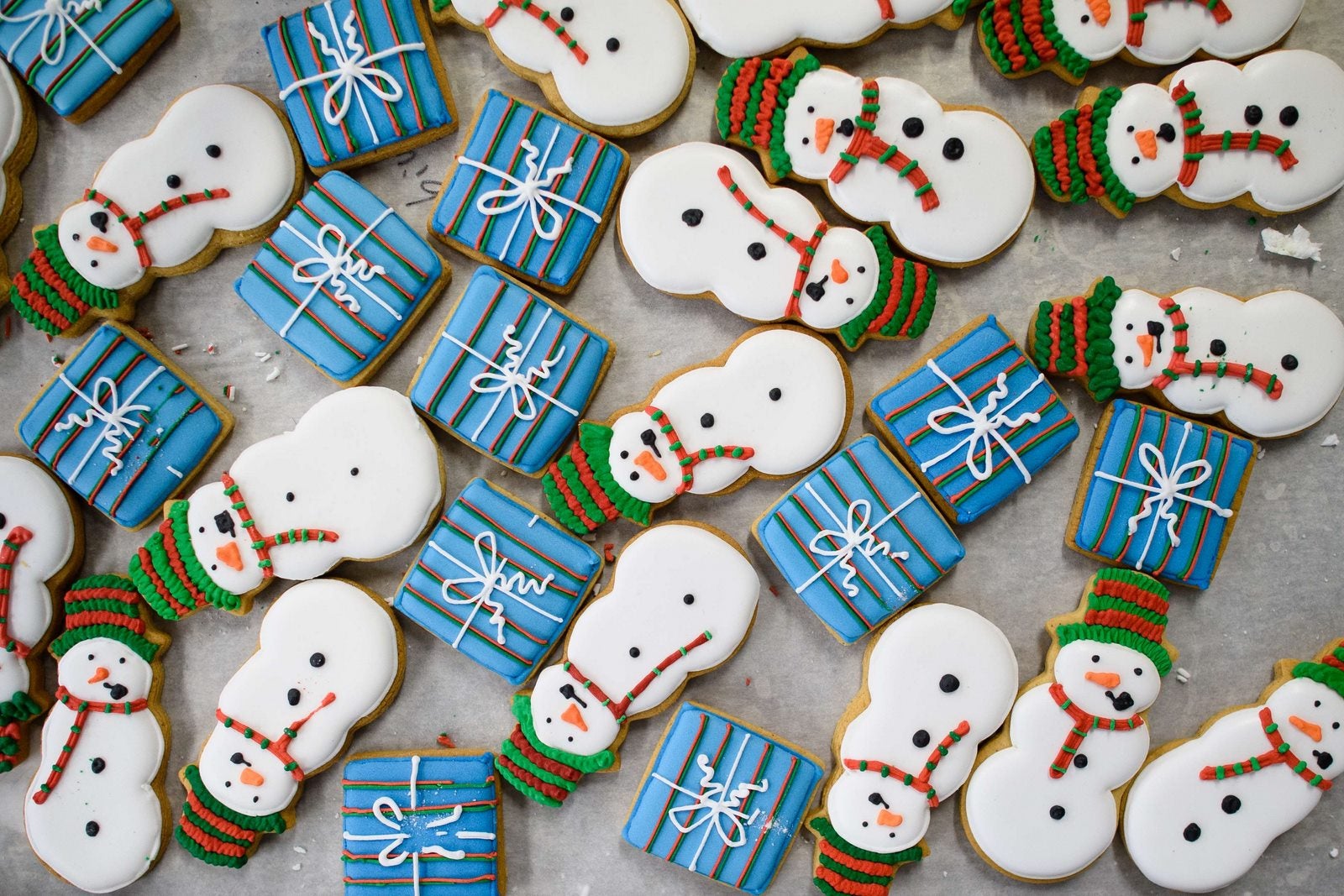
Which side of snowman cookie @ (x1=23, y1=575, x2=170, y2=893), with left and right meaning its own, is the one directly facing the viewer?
front

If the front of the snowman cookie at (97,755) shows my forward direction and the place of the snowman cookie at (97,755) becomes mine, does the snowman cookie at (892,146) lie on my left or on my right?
on my left

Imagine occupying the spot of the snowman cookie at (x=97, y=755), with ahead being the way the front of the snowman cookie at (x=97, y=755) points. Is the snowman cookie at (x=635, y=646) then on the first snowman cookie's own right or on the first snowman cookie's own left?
on the first snowman cookie's own left

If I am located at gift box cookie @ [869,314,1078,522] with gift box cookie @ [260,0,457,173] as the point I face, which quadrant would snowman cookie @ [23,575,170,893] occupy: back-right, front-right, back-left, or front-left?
front-left

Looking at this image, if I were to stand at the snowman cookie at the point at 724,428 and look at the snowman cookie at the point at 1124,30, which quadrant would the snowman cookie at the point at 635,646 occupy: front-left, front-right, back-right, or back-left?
back-right
